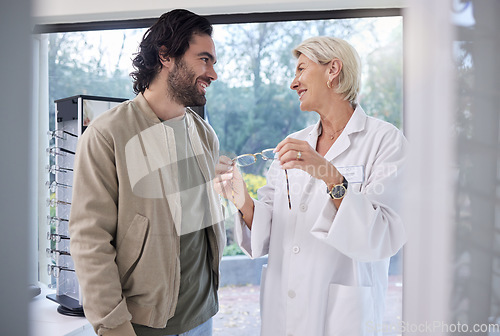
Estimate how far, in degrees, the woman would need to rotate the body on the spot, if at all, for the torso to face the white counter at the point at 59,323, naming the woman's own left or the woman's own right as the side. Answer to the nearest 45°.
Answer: approximately 45° to the woman's own right

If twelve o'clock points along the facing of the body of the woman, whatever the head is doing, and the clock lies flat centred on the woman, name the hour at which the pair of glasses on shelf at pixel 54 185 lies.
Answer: The pair of glasses on shelf is roughly at 2 o'clock from the woman.

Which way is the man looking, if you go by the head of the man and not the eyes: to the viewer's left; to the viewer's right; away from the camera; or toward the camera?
to the viewer's right

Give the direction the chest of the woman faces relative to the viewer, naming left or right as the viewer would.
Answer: facing the viewer and to the left of the viewer

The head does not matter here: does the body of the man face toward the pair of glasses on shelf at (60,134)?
no

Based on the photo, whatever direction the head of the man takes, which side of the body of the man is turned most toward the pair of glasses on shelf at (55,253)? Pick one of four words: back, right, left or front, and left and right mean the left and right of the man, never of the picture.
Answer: back

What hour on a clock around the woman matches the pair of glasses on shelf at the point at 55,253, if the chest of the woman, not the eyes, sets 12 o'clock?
The pair of glasses on shelf is roughly at 2 o'clock from the woman.

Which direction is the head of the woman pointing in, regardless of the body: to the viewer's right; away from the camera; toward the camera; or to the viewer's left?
to the viewer's left

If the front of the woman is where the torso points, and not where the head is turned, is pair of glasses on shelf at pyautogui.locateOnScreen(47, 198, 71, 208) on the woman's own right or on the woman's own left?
on the woman's own right

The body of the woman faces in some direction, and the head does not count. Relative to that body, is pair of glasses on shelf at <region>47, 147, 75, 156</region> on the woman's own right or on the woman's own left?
on the woman's own right

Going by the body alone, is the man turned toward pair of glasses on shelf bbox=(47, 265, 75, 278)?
no

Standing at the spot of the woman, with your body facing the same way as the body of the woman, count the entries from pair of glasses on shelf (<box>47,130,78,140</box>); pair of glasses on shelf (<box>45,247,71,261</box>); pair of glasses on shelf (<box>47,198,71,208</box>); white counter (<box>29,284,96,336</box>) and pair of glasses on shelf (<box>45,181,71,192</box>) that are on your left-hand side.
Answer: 0

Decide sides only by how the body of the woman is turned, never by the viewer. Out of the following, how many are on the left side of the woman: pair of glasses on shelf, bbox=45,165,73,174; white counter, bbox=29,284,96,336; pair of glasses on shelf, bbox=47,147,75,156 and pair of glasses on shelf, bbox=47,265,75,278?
0

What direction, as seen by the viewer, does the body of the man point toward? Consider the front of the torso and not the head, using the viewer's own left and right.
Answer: facing the viewer and to the right of the viewer
